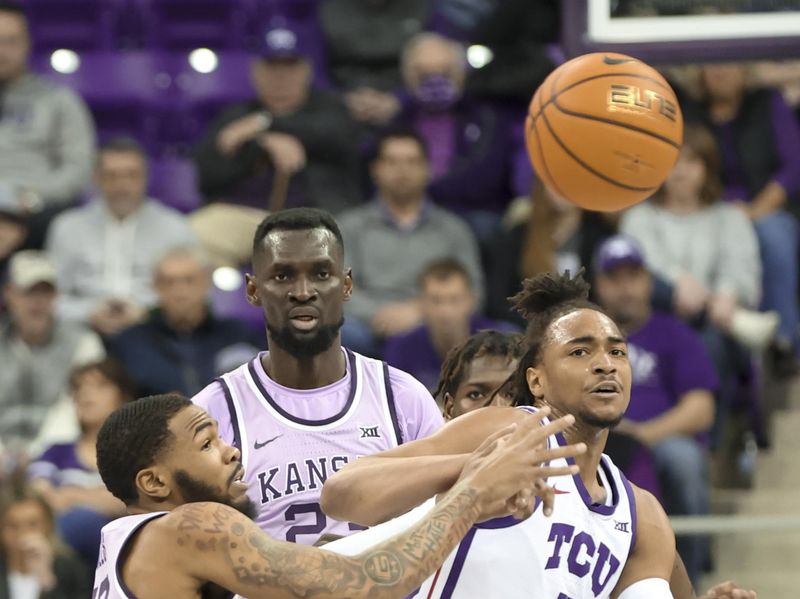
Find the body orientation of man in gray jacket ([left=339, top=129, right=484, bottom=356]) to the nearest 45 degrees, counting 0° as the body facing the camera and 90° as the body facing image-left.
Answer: approximately 0°

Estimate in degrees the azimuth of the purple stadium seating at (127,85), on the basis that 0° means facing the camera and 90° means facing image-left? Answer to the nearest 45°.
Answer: approximately 0°

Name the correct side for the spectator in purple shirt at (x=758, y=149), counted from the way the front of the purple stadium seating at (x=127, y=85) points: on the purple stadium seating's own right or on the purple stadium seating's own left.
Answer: on the purple stadium seating's own left

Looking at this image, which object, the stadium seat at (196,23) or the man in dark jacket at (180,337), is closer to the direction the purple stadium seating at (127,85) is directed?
the man in dark jacket

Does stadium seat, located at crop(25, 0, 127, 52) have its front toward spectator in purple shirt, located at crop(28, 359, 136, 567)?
yes
